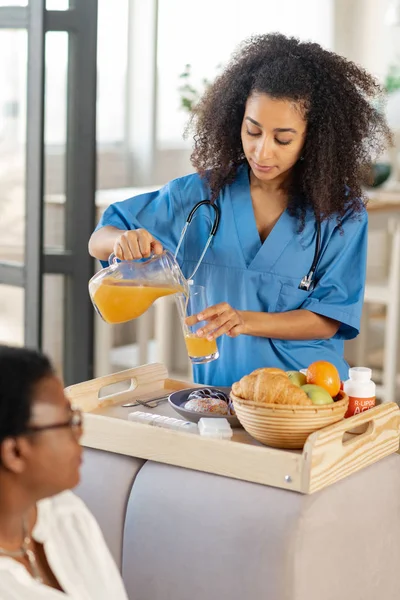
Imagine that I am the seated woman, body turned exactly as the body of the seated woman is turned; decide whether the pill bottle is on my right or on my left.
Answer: on my left

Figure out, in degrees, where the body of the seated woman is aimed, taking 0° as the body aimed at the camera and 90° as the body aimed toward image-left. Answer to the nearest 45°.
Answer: approximately 315°

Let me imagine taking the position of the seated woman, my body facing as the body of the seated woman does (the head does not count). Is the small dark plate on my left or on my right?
on my left
